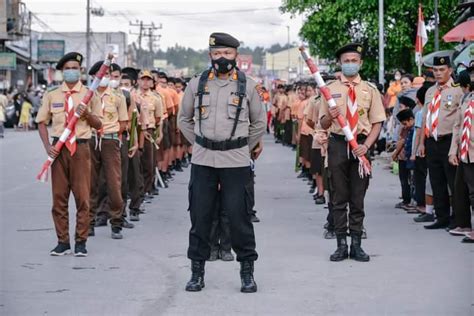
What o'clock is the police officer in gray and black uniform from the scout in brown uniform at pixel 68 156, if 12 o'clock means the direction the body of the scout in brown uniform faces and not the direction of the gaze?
The police officer in gray and black uniform is roughly at 11 o'clock from the scout in brown uniform.

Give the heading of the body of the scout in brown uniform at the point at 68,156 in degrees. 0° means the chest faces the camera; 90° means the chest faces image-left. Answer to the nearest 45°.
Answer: approximately 0°

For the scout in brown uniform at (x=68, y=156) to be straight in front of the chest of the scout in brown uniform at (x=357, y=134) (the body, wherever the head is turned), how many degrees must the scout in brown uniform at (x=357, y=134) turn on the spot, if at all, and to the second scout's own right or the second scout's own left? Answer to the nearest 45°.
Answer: approximately 90° to the second scout's own right

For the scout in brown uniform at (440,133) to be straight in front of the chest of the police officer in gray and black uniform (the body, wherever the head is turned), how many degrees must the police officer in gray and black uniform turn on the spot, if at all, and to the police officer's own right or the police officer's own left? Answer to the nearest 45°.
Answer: approximately 135° to the police officer's own left

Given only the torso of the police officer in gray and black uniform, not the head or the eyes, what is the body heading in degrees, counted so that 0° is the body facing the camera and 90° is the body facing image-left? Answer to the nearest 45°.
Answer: approximately 0°

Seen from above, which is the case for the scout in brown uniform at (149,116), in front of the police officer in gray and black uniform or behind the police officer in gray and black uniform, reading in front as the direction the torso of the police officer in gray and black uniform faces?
behind

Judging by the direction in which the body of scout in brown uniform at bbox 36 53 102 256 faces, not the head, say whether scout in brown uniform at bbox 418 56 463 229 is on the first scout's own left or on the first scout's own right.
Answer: on the first scout's own left

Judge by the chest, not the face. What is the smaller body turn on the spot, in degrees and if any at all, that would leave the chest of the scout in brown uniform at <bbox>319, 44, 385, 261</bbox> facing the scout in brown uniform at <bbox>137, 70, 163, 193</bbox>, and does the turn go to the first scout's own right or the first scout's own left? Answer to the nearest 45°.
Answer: approximately 135° to the first scout's own right

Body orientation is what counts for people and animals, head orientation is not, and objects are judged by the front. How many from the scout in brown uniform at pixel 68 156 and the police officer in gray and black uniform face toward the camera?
2

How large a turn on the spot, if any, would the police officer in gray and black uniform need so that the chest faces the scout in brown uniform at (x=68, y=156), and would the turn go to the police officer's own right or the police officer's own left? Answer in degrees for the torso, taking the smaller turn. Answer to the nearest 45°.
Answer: approximately 135° to the police officer's own right
